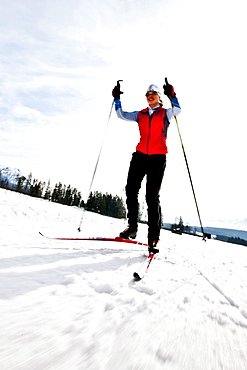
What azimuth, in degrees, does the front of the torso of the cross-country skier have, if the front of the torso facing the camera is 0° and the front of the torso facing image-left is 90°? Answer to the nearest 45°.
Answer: approximately 45°
